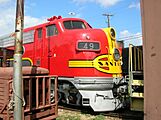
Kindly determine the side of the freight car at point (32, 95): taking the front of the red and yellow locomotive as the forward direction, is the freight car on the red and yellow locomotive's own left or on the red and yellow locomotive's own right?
on the red and yellow locomotive's own right

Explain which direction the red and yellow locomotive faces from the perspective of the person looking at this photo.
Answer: facing the viewer and to the right of the viewer

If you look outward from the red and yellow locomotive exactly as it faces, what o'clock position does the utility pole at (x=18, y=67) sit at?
The utility pole is roughly at 2 o'clock from the red and yellow locomotive.
